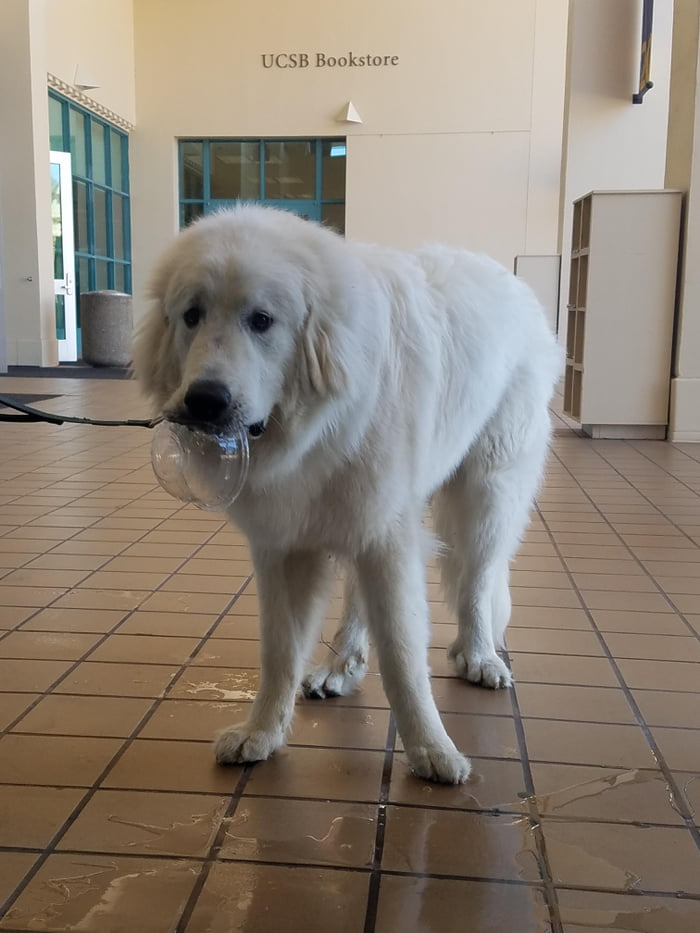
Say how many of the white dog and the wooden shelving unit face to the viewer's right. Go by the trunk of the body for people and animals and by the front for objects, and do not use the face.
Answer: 0

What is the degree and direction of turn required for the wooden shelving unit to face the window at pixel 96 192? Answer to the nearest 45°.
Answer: approximately 45° to its right

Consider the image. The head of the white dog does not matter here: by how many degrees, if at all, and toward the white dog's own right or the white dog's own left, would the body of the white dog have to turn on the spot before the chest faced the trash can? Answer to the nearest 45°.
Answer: approximately 135° to the white dog's own right

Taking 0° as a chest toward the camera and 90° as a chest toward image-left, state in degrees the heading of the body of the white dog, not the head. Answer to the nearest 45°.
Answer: approximately 45°

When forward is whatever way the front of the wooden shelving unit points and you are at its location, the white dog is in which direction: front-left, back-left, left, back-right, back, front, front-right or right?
left

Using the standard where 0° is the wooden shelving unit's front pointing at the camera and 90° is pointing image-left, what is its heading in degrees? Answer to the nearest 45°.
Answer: approximately 90°

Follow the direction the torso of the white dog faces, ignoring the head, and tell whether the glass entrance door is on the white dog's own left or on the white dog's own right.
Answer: on the white dog's own right
